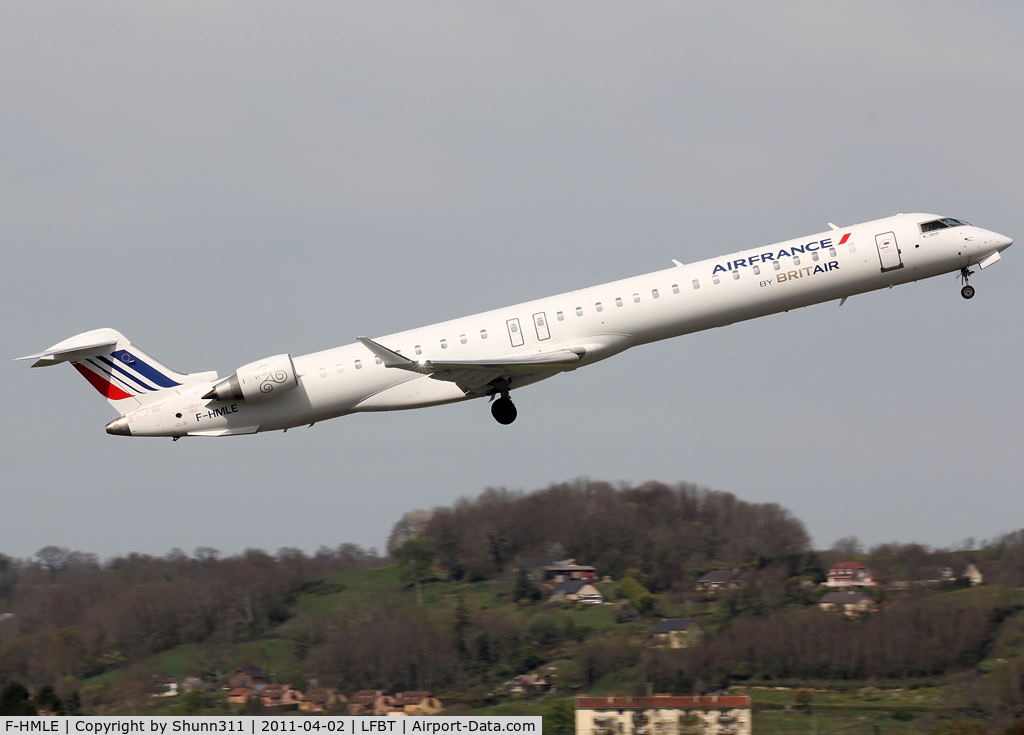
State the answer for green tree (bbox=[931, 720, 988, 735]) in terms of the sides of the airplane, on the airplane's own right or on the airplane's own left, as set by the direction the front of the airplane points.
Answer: on the airplane's own left

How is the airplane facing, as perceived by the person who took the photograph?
facing to the right of the viewer
